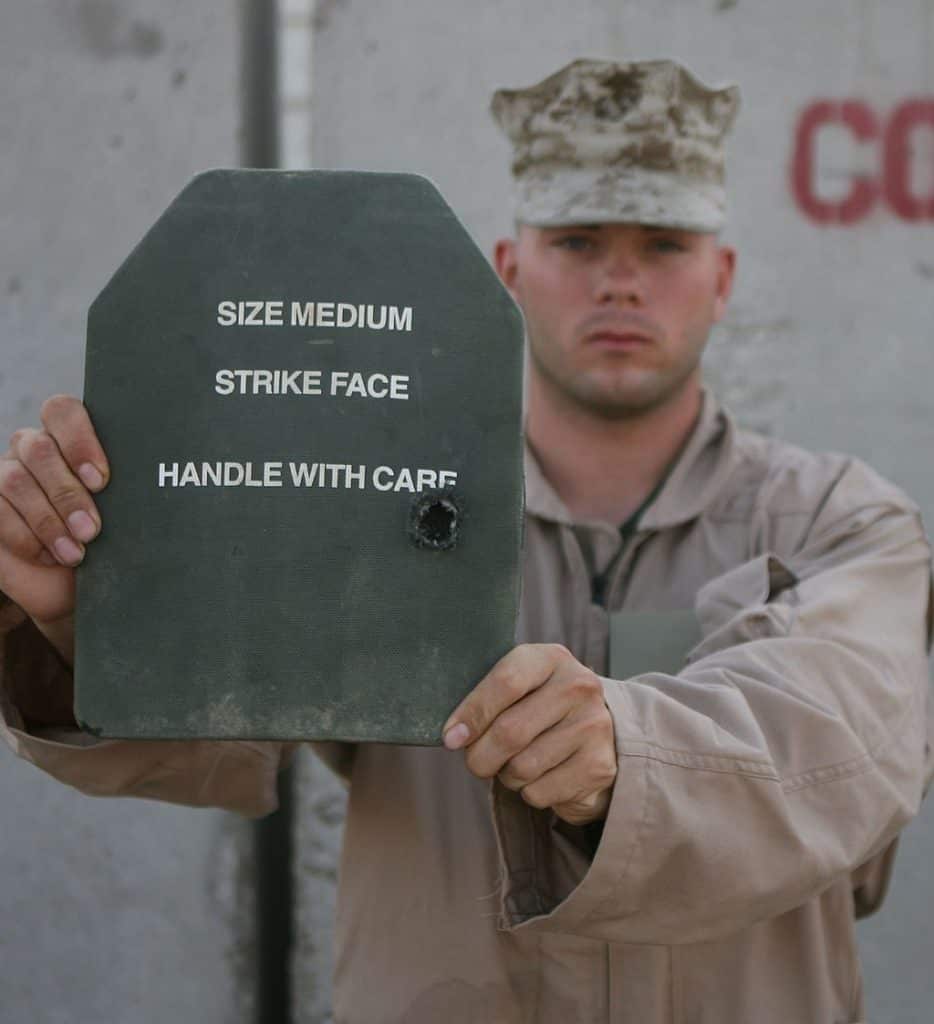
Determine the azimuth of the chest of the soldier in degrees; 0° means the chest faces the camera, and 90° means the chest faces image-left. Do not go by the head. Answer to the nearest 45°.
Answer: approximately 0°
